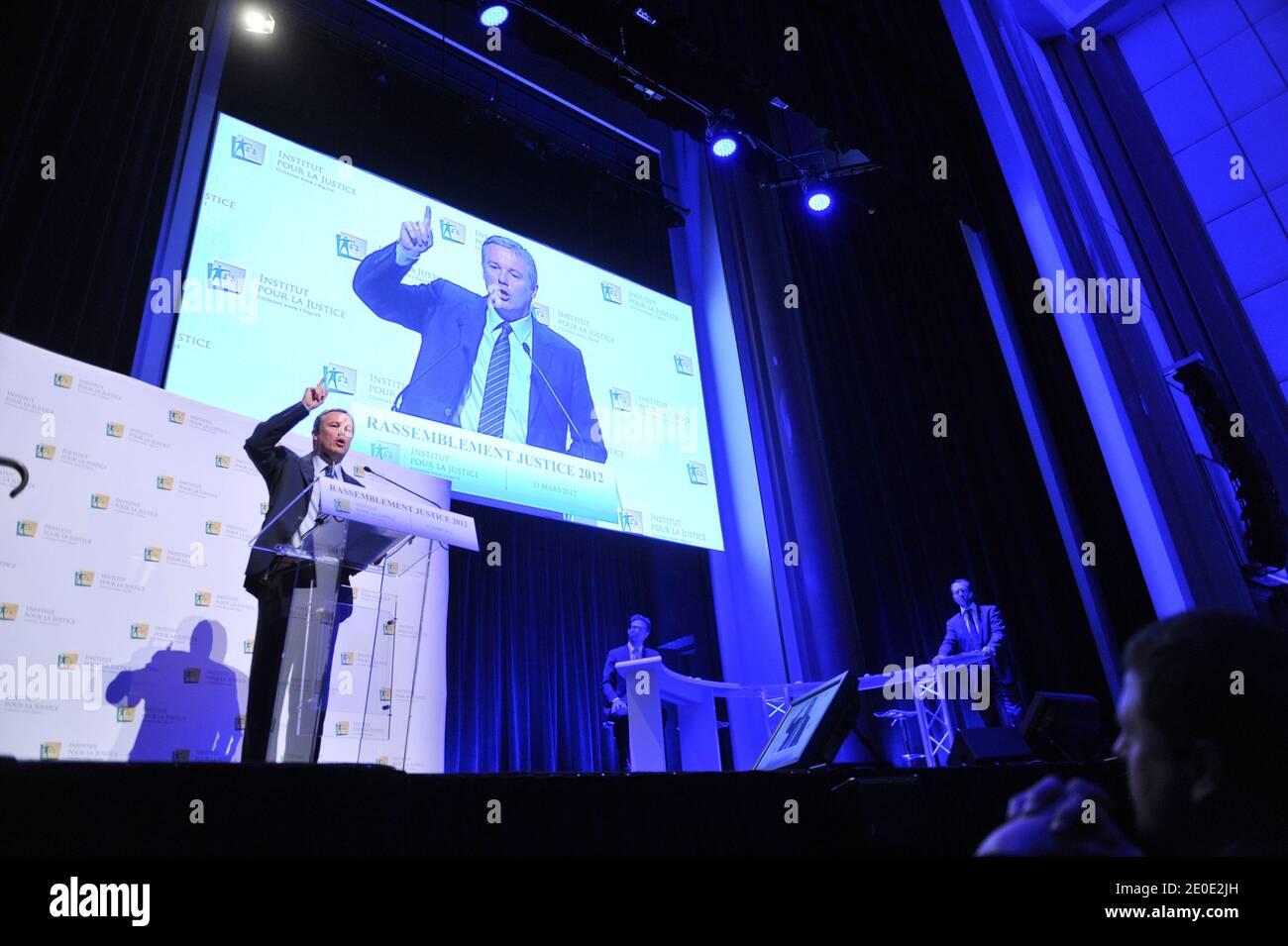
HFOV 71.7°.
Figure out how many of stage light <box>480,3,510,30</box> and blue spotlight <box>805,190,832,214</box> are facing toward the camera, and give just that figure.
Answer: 2

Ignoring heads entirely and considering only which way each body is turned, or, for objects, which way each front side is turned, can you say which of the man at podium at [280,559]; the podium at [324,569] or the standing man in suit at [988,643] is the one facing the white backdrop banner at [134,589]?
the standing man in suit

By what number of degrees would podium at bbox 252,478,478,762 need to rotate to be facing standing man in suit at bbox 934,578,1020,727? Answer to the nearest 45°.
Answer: approximately 90° to its left
